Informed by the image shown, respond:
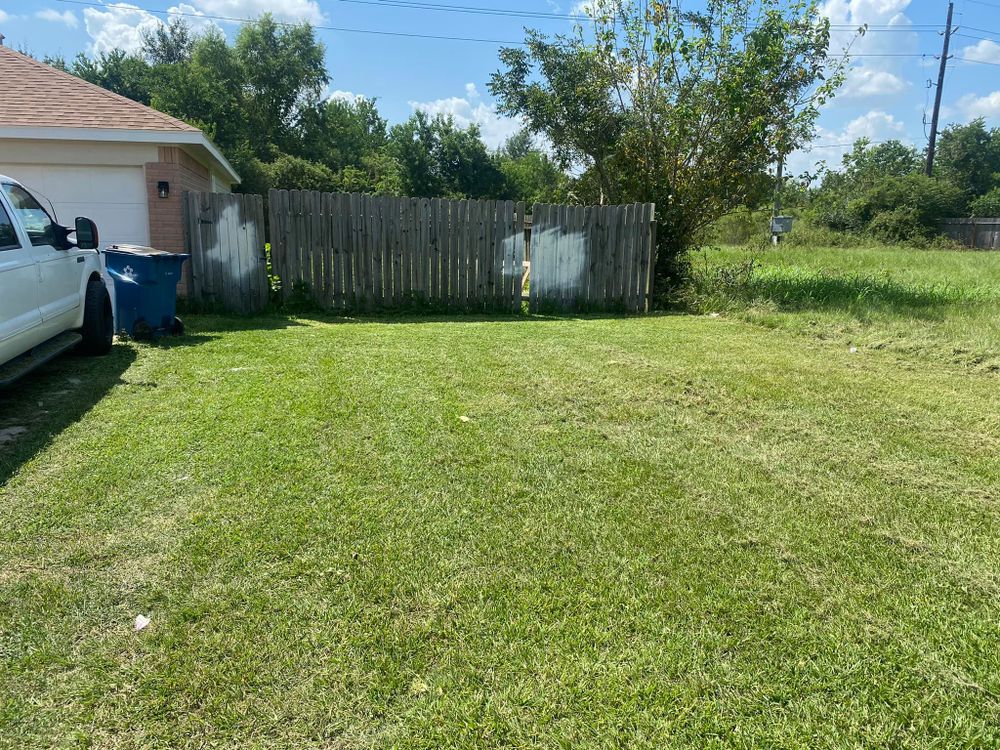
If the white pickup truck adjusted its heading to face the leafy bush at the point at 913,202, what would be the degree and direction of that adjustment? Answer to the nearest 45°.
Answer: approximately 45° to its right

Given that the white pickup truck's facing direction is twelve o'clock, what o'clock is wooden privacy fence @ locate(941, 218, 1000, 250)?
The wooden privacy fence is roughly at 1 o'clock from the white pickup truck.

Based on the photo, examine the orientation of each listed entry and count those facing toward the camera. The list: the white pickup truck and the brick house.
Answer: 1

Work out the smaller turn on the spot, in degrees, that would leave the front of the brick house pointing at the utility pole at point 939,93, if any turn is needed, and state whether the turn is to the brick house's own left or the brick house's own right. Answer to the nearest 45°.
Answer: approximately 90° to the brick house's own left

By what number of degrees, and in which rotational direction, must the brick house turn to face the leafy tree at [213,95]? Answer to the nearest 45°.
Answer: approximately 180°

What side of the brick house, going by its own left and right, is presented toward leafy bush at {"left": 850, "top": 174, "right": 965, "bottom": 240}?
left

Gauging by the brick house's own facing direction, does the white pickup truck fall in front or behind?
in front

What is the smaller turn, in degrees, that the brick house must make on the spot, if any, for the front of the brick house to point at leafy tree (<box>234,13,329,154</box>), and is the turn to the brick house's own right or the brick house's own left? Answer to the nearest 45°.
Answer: approximately 180°

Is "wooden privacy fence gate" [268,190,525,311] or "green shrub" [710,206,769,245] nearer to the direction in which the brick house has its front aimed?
the wooden privacy fence gate

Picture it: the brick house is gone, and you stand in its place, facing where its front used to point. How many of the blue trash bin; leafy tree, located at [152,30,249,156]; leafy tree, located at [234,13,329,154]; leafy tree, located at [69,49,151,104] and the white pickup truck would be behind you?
3

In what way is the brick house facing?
toward the camera

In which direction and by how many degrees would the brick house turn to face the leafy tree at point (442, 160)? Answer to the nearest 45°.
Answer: approximately 135° to its left

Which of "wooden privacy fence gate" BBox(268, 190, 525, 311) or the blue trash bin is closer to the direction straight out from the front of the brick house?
the blue trash bin

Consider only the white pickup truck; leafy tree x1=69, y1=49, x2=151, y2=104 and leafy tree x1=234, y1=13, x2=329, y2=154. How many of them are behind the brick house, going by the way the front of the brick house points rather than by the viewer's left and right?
2

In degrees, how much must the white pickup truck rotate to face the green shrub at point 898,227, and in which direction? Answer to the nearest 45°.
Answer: approximately 45° to its right

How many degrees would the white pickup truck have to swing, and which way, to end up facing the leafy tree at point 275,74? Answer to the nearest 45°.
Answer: approximately 45° to its left
